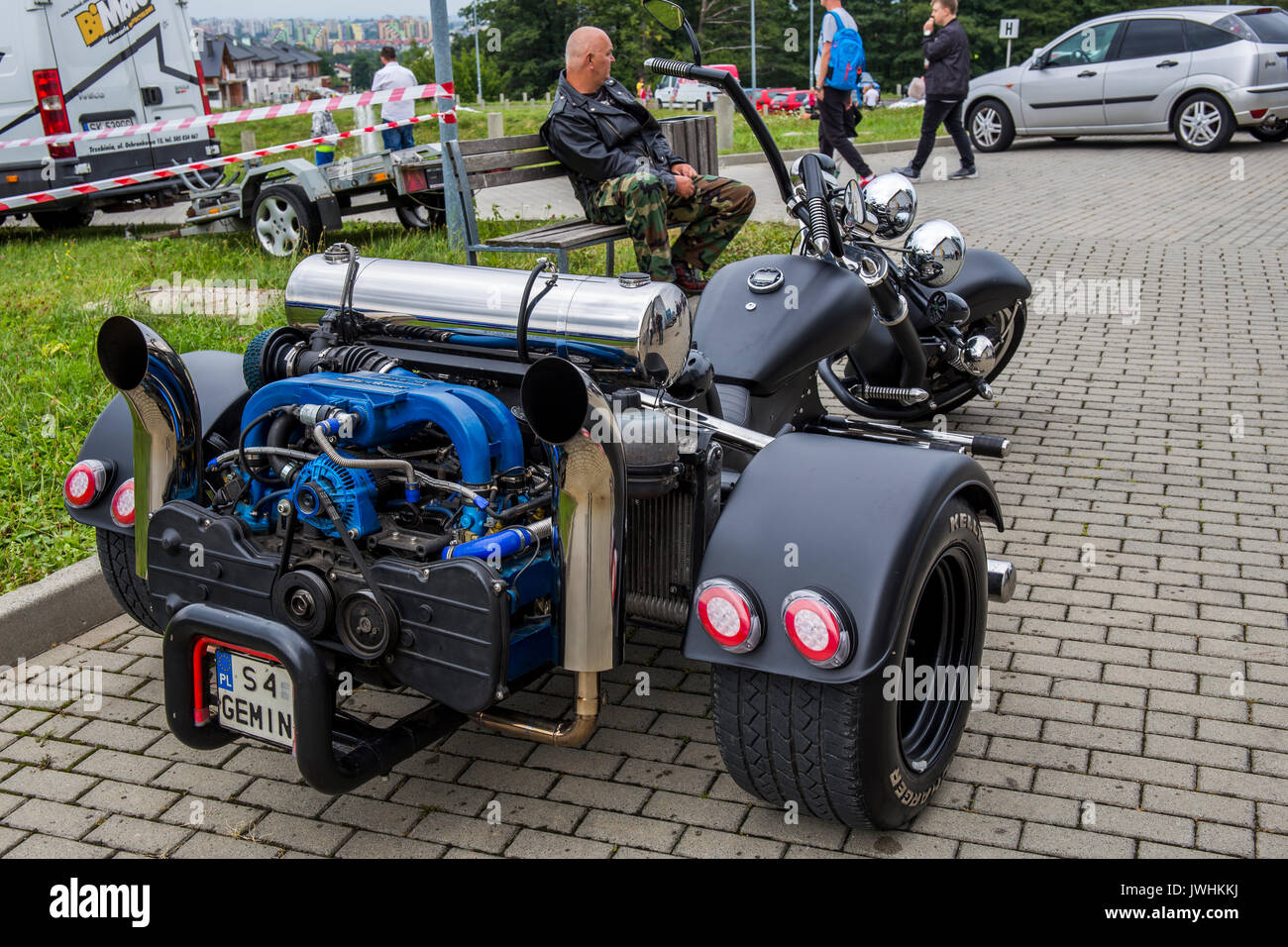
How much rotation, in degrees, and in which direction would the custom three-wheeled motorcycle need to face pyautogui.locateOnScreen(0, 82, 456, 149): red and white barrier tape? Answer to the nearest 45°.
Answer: approximately 45° to its left

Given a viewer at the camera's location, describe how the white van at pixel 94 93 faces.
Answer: facing away from the viewer and to the left of the viewer

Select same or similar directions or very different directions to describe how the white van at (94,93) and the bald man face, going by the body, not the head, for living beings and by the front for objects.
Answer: very different directions

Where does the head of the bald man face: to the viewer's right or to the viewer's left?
to the viewer's right

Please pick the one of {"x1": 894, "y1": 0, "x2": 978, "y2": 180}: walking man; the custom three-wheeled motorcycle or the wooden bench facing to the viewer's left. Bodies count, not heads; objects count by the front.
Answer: the walking man

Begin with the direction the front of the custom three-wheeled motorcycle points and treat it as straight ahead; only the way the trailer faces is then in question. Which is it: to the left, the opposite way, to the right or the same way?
to the left

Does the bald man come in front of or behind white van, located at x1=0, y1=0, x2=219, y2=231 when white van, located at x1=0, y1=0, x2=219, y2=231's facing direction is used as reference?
behind

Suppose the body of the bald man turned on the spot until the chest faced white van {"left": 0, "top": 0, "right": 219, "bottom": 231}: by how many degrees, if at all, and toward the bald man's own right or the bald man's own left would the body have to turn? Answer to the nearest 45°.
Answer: approximately 180°

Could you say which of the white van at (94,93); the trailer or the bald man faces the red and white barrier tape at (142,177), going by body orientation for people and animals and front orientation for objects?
the trailer

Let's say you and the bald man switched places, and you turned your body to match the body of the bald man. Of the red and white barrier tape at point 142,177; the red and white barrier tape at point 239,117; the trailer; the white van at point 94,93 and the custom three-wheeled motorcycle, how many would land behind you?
4

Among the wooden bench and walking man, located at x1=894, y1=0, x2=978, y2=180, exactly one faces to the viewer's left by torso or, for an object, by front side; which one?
the walking man
